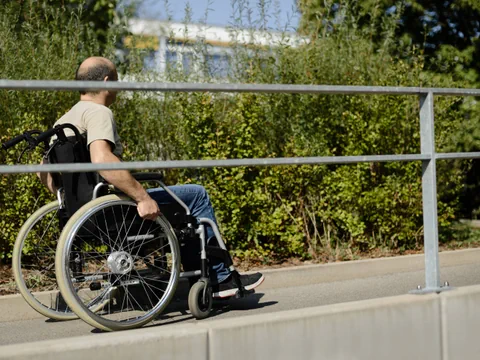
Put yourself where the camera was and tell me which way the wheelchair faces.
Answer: facing away from the viewer and to the right of the viewer

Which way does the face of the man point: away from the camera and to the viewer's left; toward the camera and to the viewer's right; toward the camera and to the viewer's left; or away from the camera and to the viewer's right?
away from the camera and to the viewer's right

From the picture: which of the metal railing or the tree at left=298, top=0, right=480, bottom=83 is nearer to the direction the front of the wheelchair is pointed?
the tree

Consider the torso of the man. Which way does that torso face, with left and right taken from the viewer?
facing away from the viewer and to the right of the viewer

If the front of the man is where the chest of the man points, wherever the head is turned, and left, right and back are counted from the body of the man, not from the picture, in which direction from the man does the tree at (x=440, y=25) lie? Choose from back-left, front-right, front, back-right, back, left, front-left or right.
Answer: front

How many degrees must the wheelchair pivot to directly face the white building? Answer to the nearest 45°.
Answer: approximately 45° to its left

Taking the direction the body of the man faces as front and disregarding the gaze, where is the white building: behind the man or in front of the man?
in front

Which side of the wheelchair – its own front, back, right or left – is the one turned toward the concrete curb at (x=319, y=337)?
right
